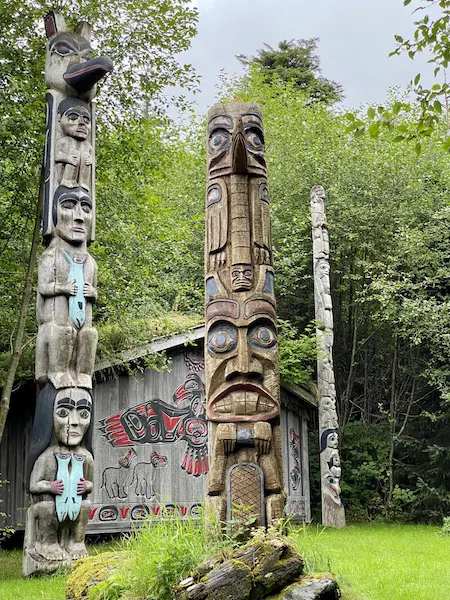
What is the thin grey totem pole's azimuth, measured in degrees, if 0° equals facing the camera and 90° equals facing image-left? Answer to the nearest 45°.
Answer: approximately 315°

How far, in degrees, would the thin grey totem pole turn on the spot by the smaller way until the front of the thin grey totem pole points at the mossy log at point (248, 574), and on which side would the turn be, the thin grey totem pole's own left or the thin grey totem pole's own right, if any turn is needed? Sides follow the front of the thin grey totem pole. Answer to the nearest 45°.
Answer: approximately 45° to the thin grey totem pole's own right

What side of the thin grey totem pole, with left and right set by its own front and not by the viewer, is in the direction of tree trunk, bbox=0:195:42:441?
right

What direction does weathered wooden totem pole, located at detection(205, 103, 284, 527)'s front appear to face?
toward the camera

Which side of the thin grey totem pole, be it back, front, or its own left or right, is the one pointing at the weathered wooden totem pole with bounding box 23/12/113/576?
right

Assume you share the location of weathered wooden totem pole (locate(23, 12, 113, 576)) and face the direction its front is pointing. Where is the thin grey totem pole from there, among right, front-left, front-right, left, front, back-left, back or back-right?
left

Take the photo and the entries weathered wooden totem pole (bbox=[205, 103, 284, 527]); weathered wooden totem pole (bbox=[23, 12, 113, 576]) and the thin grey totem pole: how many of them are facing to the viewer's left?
0

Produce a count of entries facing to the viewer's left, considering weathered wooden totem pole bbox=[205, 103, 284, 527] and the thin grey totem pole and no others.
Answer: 0

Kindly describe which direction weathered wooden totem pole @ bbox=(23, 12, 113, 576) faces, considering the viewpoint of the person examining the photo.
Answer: facing the viewer and to the right of the viewer

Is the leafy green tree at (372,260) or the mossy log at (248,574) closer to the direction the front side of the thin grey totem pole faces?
the mossy log
